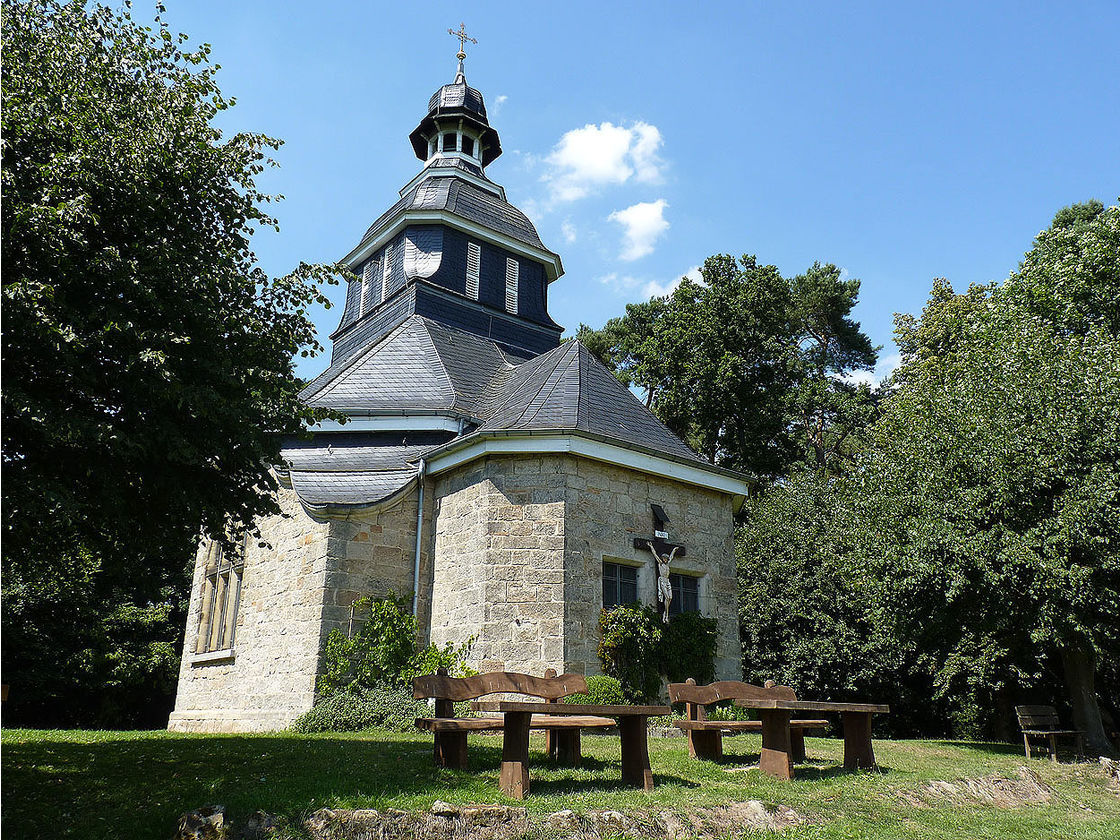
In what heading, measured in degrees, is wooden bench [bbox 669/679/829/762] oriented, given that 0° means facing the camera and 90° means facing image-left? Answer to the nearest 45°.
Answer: approximately 315°

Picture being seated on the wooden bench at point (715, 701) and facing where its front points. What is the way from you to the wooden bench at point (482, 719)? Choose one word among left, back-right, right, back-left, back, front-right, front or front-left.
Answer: right

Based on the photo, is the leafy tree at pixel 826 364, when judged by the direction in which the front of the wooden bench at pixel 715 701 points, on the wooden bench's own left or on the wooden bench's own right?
on the wooden bench's own left

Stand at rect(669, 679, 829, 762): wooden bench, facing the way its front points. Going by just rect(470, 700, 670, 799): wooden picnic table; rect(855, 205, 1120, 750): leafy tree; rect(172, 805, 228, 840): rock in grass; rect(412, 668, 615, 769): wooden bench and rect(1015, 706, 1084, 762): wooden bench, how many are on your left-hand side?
2

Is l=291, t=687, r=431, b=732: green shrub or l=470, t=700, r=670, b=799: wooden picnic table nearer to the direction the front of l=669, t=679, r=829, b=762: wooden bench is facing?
the wooden picnic table

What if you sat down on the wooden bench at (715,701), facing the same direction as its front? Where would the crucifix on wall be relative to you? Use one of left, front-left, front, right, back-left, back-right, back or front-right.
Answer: back-left
